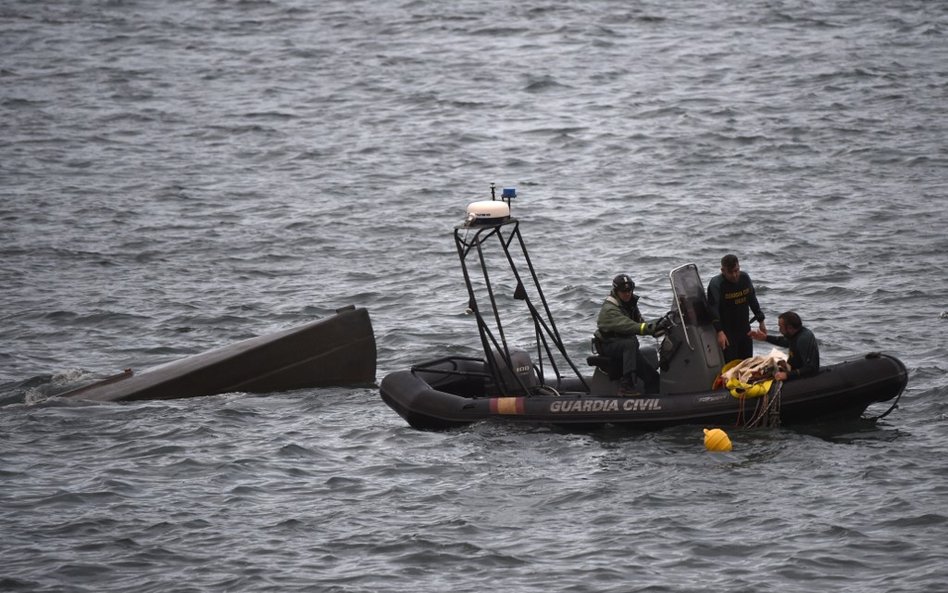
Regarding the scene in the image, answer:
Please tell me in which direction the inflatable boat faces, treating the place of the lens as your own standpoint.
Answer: facing to the right of the viewer

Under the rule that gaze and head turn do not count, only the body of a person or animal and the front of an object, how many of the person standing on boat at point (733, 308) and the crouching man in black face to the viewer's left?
1

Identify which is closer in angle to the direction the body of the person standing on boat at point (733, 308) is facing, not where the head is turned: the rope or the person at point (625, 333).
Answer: the rope

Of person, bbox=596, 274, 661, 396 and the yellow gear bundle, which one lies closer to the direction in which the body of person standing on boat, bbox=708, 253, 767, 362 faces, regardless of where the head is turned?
the yellow gear bundle

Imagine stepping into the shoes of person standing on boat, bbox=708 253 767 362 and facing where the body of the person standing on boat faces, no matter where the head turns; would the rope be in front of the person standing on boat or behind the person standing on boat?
in front

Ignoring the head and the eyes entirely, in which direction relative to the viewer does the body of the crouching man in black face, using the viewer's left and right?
facing to the left of the viewer

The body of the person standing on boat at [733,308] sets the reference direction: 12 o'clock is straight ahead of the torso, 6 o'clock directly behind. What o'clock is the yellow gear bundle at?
The yellow gear bundle is roughly at 1 o'clock from the person standing on boat.

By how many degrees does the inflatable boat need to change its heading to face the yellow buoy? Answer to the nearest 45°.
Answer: approximately 45° to its right

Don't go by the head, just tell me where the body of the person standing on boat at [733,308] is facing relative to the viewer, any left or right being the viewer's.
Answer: facing the viewer and to the right of the viewer

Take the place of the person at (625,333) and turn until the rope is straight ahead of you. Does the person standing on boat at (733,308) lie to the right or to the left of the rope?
left
